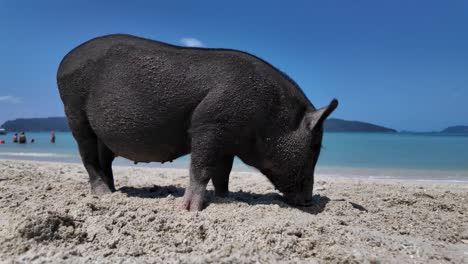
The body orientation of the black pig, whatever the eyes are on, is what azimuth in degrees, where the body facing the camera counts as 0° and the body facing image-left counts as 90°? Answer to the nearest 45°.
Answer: approximately 270°
